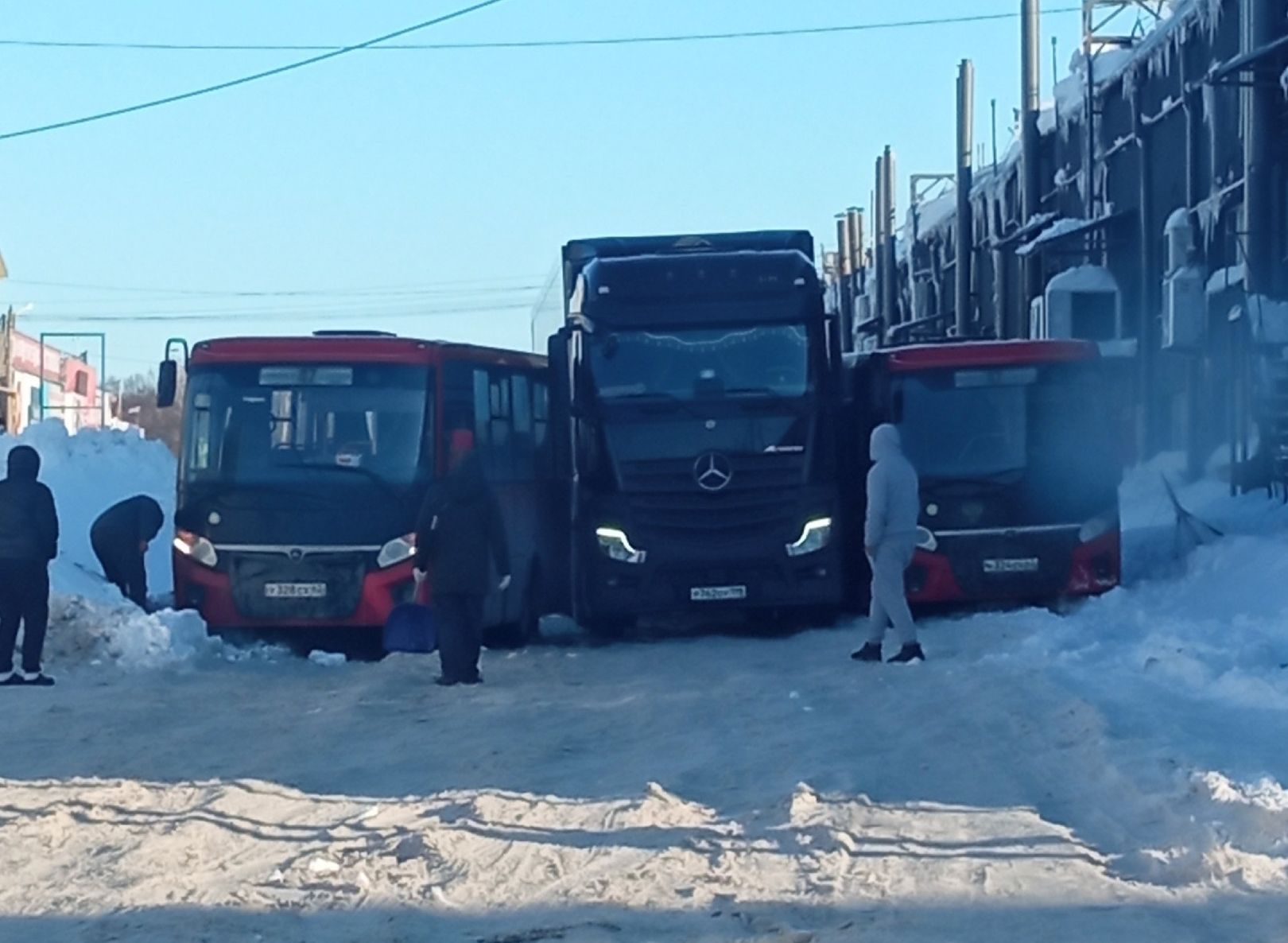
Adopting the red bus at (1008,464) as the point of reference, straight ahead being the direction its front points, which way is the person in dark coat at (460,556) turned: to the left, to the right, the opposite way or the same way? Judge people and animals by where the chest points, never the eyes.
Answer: the opposite way

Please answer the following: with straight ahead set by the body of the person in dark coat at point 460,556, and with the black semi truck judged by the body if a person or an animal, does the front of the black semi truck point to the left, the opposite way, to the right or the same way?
the opposite way

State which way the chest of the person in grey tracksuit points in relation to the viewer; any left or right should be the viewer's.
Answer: facing to the left of the viewer

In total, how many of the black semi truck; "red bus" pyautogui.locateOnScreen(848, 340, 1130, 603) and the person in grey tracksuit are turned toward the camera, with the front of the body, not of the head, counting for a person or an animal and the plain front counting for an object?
2

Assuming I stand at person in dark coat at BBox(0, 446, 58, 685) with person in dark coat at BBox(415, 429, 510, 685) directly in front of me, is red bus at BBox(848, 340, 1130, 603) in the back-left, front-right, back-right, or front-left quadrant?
front-left

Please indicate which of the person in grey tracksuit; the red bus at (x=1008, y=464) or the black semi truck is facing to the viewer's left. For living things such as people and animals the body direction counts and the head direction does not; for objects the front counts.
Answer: the person in grey tracksuit

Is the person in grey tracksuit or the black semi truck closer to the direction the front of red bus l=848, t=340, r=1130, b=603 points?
the person in grey tracksuit

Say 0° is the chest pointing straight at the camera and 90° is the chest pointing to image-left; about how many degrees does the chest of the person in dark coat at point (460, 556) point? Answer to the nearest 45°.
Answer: approximately 180°

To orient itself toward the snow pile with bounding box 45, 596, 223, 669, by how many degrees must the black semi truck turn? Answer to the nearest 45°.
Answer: approximately 90° to its right

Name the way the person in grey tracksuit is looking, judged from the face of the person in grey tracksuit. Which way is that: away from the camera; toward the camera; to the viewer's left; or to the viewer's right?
to the viewer's left

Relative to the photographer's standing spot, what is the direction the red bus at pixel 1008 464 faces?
facing the viewer

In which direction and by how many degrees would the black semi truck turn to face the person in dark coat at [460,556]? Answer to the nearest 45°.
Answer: approximately 45° to its right
